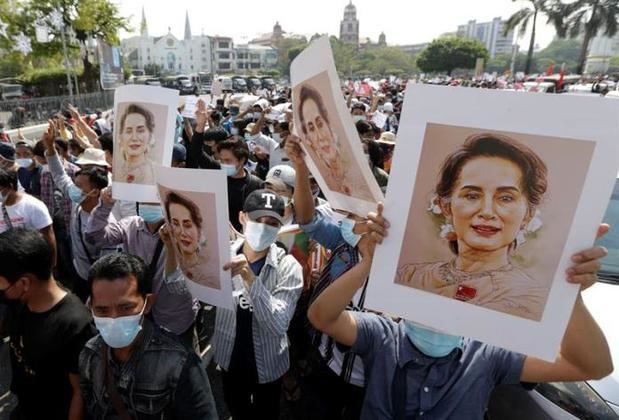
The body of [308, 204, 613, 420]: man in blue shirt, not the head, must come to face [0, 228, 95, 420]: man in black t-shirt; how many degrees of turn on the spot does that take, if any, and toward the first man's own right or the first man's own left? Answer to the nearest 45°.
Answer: approximately 90° to the first man's own right

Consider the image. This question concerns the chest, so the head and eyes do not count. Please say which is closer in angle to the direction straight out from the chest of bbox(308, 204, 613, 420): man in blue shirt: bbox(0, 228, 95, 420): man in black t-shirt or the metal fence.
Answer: the man in black t-shirt

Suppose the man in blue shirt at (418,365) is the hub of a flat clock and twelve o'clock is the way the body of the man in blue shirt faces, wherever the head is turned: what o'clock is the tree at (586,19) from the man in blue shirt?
The tree is roughly at 6 o'clock from the man in blue shirt.

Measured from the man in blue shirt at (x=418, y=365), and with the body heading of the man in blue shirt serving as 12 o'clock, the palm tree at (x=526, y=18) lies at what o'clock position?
The palm tree is roughly at 6 o'clock from the man in blue shirt.

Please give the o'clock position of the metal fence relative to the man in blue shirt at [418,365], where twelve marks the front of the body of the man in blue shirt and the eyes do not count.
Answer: The metal fence is roughly at 4 o'clock from the man in blue shirt.

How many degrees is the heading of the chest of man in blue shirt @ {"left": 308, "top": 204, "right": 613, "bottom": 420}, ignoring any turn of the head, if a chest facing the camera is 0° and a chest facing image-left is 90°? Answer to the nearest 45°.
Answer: approximately 0°
